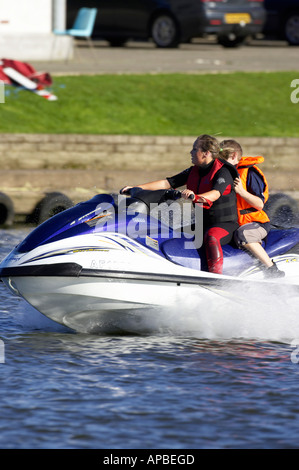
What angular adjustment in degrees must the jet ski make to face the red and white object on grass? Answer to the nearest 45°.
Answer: approximately 90° to its right

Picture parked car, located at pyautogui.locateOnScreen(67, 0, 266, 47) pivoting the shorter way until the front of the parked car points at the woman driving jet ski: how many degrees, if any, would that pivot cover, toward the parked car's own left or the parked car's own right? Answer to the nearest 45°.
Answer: approximately 135° to the parked car's own left

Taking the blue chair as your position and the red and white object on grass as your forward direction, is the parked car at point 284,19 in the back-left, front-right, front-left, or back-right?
back-left

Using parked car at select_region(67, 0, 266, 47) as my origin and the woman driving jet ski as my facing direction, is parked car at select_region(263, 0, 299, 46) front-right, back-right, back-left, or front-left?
back-left

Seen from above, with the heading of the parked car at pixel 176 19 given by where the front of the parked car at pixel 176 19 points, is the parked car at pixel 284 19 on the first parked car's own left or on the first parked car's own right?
on the first parked car's own right

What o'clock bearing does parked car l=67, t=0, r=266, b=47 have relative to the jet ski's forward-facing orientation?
The parked car is roughly at 3 o'clock from the jet ski.

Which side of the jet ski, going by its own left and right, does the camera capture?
left

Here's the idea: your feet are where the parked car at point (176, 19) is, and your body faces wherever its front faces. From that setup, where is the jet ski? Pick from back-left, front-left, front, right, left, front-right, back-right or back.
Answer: back-left

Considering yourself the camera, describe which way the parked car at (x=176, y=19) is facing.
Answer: facing away from the viewer and to the left of the viewer
